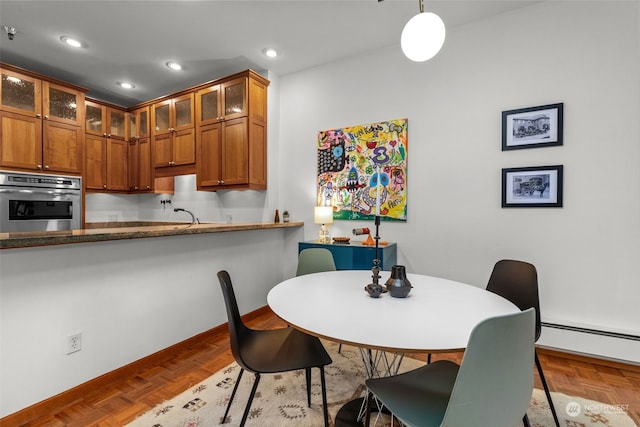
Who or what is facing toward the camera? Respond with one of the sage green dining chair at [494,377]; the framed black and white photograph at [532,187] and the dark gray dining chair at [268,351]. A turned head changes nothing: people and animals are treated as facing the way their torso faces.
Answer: the framed black and white photograph

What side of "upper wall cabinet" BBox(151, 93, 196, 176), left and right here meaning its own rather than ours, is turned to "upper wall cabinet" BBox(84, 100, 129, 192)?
right

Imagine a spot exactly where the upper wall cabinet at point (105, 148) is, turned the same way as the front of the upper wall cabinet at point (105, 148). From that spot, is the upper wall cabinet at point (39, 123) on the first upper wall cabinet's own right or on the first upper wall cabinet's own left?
on the first upper wall cabinet's own right

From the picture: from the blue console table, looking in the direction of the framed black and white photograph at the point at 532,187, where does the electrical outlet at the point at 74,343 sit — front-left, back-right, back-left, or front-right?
back-right

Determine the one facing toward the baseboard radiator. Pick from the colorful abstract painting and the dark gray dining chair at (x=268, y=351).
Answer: the dark gray dining chair

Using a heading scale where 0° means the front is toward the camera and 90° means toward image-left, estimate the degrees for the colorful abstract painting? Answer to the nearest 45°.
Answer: approximately 45°

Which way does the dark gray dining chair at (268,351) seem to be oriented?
to the viewer's right

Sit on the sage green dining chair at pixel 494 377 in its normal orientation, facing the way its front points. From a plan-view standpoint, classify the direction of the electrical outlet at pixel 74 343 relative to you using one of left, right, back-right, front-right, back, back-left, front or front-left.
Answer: front-left

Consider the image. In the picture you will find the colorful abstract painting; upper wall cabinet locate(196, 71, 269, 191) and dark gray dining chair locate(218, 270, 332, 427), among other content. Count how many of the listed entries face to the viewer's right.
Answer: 1

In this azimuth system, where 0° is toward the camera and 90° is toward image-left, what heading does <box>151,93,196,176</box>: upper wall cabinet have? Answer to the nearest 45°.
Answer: approximately 45°

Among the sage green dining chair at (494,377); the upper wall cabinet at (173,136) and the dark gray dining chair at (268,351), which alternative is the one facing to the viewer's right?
the dark gray dining chair at (268,351)

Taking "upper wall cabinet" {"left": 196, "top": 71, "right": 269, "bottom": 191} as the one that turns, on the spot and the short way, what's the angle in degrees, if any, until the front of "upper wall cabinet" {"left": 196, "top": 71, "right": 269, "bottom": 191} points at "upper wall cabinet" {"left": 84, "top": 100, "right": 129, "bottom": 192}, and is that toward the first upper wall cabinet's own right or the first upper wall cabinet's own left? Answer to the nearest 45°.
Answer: approximately 90° to the first upper wall cabinet's own right

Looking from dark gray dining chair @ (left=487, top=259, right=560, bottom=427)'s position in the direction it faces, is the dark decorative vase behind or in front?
in front

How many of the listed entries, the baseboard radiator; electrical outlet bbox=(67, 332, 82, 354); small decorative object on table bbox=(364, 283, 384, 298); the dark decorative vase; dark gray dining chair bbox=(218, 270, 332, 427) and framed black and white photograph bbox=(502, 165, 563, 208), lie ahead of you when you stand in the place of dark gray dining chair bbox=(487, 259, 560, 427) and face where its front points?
4

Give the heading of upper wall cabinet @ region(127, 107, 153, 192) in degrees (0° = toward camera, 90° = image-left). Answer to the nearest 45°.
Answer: approximately 45°

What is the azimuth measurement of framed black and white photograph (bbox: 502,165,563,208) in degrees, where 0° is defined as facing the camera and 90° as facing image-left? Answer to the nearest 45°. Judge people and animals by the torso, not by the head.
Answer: approximately 0°

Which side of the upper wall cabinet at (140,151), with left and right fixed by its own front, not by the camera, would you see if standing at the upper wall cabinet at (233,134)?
left
